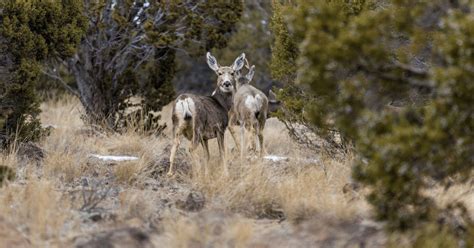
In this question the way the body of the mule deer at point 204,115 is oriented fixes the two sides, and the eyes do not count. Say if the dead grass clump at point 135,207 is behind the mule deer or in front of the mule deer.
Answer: behind

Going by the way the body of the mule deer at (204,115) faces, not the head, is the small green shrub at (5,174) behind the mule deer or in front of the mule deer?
behind

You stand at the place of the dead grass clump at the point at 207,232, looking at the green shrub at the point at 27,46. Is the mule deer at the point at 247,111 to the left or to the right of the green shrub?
right

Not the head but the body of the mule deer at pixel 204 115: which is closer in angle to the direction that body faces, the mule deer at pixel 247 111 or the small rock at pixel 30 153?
the mule deer

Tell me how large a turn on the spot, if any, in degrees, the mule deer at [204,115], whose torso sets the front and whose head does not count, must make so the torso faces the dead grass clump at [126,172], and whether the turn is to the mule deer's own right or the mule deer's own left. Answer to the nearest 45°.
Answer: approximately 180°

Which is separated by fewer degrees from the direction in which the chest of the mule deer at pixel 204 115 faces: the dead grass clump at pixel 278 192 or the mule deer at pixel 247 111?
the mule deer

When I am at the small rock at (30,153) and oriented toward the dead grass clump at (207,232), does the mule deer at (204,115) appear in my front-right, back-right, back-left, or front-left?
front-left

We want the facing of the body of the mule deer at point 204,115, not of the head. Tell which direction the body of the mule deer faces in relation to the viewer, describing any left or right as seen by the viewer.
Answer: facing away from the viewer and to the right of the viewer

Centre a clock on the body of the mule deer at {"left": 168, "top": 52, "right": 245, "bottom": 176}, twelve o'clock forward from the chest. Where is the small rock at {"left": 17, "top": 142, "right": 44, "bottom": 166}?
The small rock is roughly at 8 o'clock from the mule deer.

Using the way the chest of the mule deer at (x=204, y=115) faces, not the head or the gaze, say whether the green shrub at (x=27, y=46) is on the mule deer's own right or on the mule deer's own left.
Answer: on the mule deer's own left

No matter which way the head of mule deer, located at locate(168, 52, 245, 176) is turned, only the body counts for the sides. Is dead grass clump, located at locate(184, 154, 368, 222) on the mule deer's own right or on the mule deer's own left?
on the mule deer's own right

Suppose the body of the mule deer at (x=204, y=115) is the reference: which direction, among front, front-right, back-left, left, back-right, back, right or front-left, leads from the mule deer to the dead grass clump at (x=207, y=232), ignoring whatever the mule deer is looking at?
back-right
